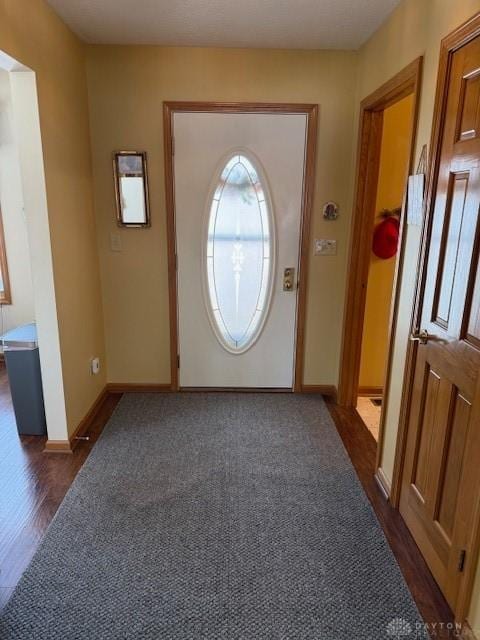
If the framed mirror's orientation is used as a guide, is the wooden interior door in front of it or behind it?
in front

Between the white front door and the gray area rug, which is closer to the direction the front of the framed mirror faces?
the gray area rug

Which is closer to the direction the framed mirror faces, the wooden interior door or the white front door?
the wooden interior door

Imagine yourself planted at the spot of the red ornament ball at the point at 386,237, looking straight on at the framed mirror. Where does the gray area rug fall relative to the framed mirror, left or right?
left

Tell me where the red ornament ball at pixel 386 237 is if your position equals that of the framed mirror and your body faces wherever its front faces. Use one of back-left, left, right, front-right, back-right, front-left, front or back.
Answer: left

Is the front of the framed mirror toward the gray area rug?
yes

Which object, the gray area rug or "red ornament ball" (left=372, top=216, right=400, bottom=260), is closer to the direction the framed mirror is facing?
the gray area rug

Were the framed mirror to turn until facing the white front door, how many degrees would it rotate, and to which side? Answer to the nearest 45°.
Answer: approximately 90° to its left

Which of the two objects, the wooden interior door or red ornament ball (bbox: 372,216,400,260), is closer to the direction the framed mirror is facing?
the wooden interior door

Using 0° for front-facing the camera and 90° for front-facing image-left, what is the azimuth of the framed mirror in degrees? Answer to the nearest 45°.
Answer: approximately 0°
